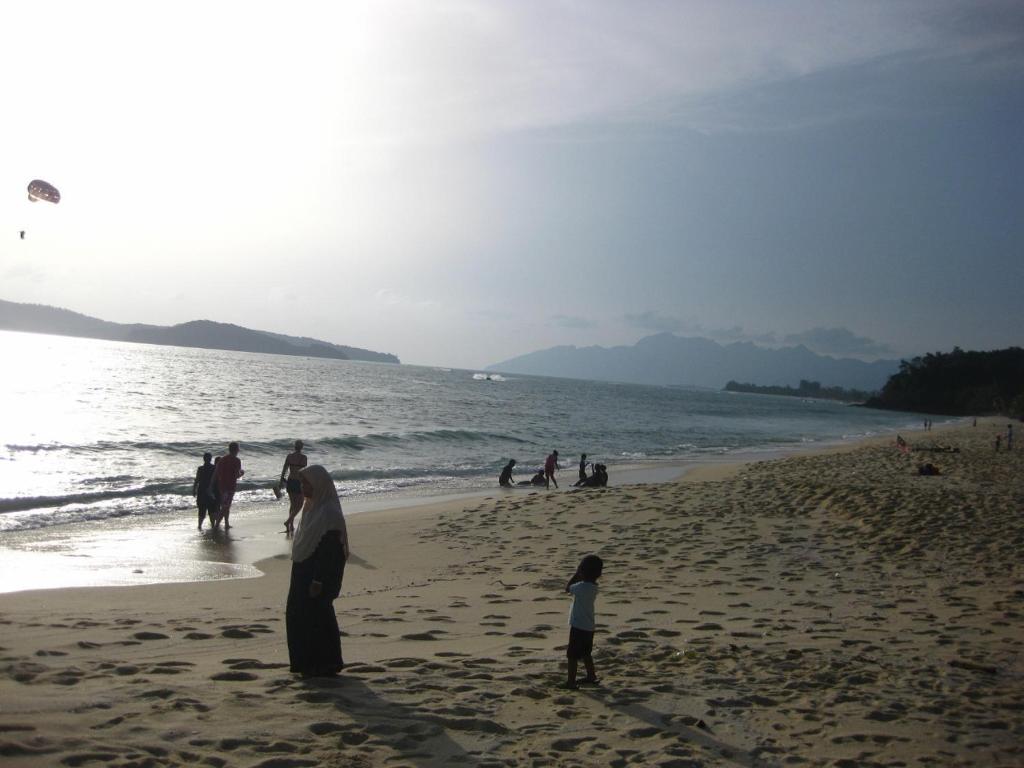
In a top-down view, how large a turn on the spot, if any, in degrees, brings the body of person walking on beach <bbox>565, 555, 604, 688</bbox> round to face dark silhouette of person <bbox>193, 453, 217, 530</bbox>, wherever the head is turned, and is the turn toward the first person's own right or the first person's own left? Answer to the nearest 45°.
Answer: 0° — they already face them

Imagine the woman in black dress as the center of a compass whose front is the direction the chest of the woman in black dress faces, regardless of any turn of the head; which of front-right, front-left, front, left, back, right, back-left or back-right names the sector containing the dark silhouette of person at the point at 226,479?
right

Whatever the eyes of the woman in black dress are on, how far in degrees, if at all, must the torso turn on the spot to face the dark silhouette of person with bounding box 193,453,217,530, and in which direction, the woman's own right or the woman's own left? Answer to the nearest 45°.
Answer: approximately 90° to the woman's own right

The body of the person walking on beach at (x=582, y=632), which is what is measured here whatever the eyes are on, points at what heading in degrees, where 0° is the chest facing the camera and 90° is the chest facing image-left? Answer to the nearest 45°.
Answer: approximately 135°

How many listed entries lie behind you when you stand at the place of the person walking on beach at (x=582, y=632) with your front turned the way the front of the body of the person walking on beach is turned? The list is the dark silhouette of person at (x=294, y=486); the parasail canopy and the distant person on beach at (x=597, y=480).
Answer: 0

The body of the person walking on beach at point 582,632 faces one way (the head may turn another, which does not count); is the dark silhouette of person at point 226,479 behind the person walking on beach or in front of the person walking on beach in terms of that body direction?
in front

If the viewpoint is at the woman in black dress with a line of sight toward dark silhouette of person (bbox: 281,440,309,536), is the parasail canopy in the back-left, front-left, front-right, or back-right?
front-left

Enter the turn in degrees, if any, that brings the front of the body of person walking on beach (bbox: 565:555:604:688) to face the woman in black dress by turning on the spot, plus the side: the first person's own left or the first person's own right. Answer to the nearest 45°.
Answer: approximately 45° to the first person's own left
